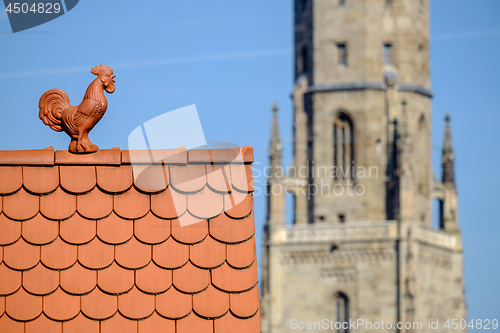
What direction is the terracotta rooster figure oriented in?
to the viewer's right
